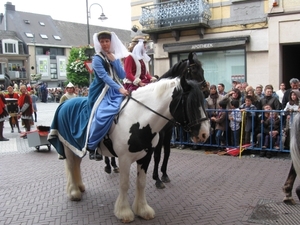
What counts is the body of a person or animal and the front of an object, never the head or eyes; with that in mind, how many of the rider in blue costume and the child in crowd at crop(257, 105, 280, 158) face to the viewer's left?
0

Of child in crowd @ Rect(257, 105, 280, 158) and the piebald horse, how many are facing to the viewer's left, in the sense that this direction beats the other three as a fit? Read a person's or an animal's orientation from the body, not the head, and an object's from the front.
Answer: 0

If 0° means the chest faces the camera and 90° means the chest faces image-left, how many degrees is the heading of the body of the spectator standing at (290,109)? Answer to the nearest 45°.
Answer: approximately 45°

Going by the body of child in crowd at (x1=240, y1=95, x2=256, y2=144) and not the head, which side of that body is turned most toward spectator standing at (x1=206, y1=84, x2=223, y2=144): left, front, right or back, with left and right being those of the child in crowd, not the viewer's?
right

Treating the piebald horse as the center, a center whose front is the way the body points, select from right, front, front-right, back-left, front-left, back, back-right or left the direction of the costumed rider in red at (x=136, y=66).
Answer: back-left

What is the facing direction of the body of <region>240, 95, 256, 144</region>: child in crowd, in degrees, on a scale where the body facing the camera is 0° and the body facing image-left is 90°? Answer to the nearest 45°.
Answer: approximately 45°

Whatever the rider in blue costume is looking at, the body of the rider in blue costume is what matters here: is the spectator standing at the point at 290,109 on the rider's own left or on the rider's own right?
on the rider's own left

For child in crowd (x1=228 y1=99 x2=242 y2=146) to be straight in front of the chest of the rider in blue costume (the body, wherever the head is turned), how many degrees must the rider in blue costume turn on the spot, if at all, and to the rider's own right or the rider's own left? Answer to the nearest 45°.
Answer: approximately 90° to the rider's own left
